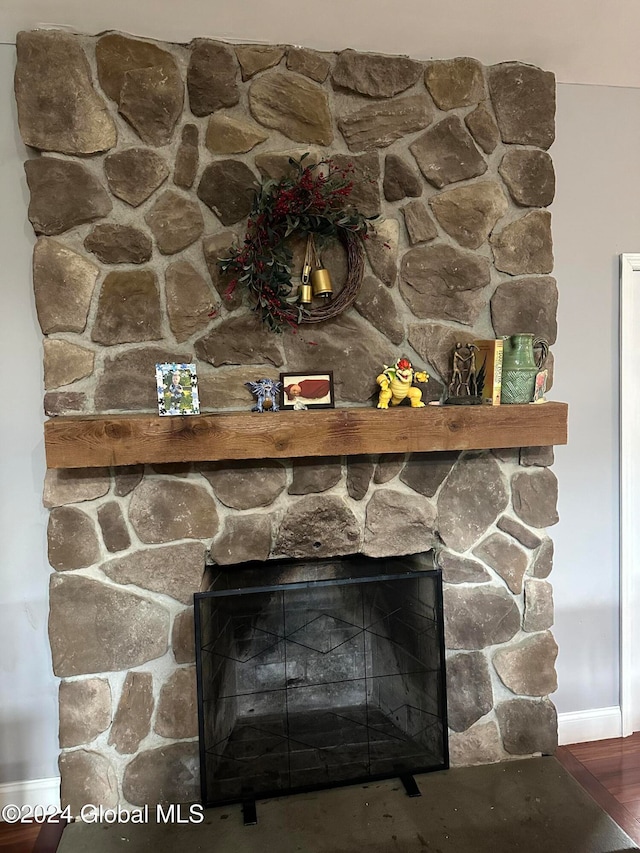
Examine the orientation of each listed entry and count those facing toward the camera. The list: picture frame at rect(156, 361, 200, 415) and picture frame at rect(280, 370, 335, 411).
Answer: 2

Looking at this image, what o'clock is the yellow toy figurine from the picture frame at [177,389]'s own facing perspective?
The yellow toy figurine is roughly at 9 o'clock from the picture frame.

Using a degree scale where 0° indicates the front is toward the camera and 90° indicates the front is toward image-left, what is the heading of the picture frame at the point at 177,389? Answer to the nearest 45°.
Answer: approximately 0°

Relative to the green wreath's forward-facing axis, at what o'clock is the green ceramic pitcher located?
The green ceramic pitcher is roughly at 9 o'clock from the green wreath.

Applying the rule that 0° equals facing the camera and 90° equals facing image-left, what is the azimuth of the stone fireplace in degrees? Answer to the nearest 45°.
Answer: approximately 0°

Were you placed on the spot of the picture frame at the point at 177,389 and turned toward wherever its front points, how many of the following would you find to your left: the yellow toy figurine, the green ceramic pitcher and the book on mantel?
3

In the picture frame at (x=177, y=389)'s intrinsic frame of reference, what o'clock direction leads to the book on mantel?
The book on mantel is roughly at 9 o'clock from the picture frame.
